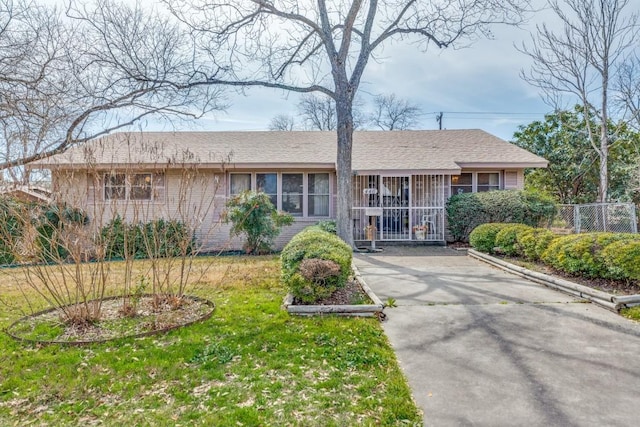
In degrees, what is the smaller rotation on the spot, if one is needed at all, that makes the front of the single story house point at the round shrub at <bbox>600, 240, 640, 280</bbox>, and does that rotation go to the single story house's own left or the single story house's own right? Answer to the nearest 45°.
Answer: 0° — it already faces it

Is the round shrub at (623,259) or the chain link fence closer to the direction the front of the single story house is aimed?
the round shrub

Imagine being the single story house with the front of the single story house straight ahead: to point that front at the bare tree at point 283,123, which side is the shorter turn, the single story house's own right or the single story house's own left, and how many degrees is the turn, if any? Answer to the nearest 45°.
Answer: approximately 180°

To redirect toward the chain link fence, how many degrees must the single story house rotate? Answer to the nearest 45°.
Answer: approximately 90° to its left

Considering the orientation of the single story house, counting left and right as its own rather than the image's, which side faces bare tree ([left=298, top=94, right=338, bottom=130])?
back

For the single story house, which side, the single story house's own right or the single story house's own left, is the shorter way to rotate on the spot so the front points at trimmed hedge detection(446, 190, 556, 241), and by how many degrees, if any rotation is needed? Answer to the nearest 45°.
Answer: approximately 45° to the single story house's own left

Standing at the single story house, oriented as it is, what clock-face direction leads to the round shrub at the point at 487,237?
The round shrub is roughly at 11 o'clock from the single story house.

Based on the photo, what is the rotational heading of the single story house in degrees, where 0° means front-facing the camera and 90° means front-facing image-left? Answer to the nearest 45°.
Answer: approximately 0°

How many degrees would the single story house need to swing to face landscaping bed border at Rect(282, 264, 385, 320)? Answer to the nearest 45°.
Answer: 0° — it already faces it

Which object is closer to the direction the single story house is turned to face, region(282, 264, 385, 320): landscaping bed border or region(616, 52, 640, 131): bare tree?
the landscaping bed border

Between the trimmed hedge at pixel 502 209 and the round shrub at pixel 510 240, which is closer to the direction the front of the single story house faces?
the round shrub
